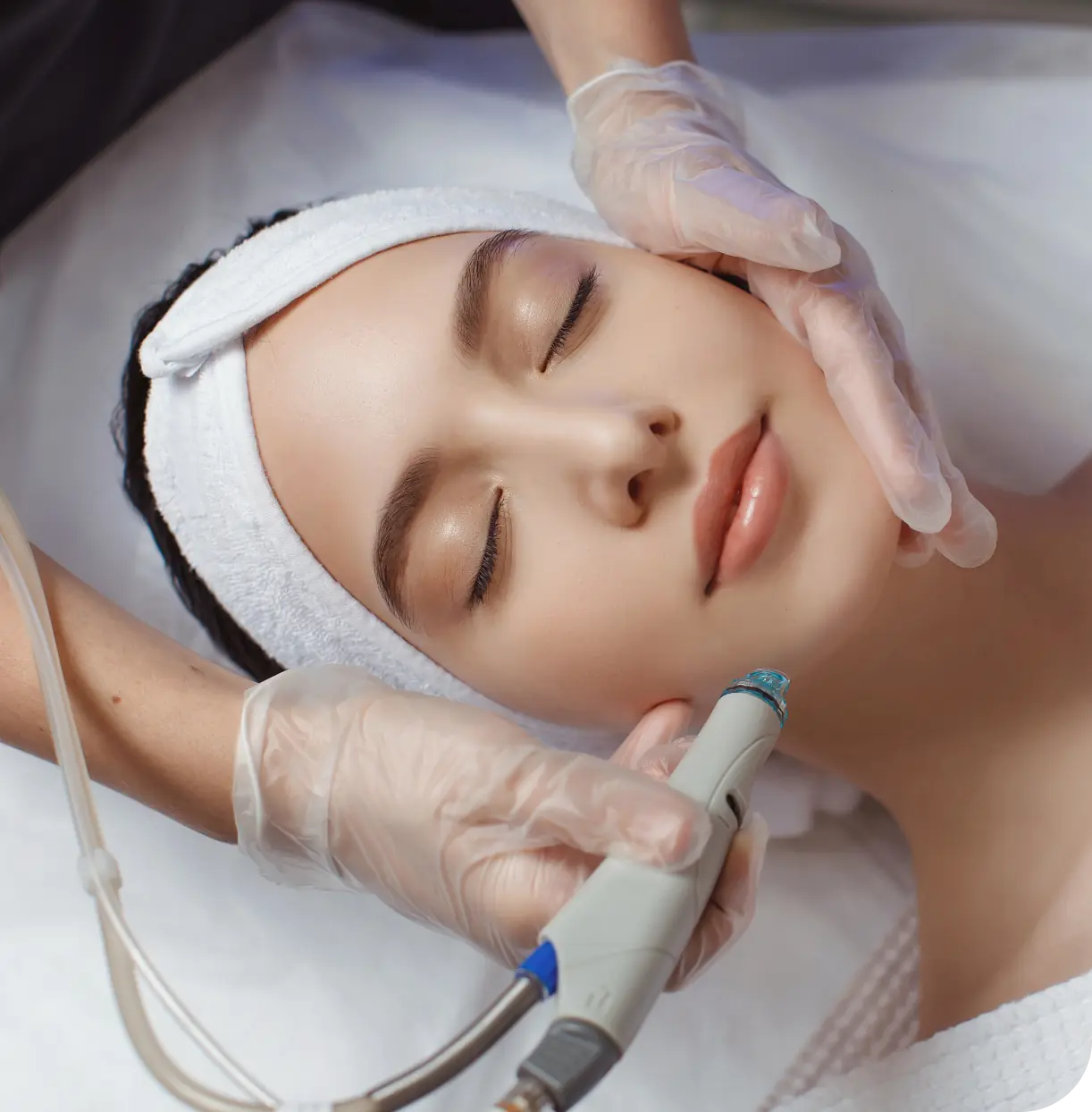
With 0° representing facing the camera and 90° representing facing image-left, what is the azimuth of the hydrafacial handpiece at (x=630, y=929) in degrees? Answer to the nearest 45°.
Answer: approximately 225°
